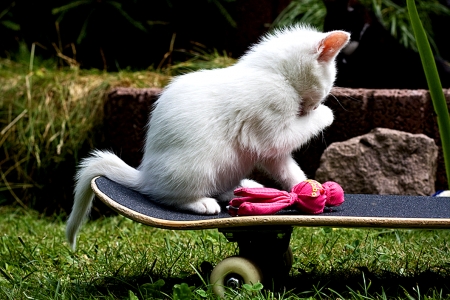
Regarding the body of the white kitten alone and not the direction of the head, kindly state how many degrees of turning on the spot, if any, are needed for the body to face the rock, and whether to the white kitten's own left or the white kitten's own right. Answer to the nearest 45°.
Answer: approximately 45° to the white kitten's own left

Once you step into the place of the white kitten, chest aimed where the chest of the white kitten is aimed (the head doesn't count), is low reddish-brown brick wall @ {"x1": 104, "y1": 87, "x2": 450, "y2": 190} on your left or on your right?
on your left

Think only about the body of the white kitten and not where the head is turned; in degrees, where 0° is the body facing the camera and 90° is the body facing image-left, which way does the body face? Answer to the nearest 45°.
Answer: approximately 270°
